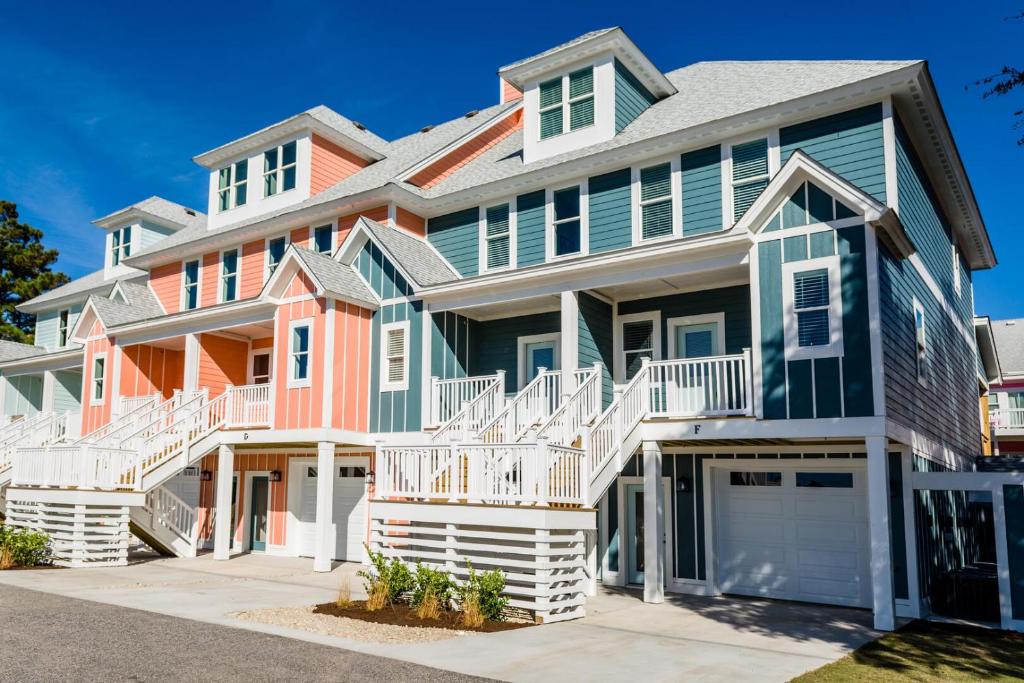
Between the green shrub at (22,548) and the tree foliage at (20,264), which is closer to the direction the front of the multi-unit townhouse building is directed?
the green shrub

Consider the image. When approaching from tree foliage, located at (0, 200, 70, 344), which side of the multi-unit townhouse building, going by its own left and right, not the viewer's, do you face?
right

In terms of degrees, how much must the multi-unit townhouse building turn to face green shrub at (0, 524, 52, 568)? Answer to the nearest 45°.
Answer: approximately 45° to its right

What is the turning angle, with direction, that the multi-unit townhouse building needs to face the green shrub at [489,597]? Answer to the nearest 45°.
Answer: approximately 45° to its left

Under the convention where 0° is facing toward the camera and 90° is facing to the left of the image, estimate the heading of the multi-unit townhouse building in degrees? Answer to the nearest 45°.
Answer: approximately 45°
